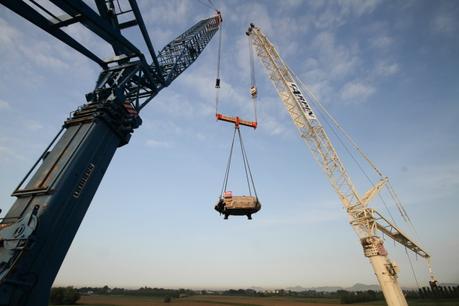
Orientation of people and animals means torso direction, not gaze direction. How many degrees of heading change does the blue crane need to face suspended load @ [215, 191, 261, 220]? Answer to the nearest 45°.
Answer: approximately 45° to its right

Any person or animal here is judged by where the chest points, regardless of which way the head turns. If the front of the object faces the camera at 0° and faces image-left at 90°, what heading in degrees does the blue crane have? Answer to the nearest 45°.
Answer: approximately 225°
